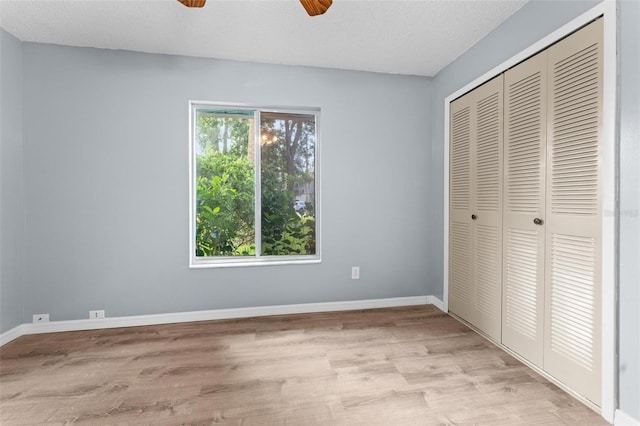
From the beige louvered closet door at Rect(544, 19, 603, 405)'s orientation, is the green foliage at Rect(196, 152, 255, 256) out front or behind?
out front

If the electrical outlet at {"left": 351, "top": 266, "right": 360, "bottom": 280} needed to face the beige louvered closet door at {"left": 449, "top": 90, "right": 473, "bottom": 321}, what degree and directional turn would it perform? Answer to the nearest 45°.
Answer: approximately 90° to its left

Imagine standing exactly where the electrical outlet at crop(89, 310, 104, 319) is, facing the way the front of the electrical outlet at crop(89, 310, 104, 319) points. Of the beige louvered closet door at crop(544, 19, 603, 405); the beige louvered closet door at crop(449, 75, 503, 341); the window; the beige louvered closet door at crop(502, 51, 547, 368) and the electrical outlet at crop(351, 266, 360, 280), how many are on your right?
0

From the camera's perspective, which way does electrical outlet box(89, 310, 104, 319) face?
toward the camera

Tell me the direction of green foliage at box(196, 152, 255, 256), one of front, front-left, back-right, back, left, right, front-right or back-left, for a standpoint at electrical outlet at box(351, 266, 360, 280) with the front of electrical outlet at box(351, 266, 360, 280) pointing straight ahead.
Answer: right

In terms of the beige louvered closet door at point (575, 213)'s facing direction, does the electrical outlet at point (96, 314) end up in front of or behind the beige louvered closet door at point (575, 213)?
in front

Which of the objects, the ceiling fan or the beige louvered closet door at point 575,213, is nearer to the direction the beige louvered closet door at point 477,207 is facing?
the ceiling fan

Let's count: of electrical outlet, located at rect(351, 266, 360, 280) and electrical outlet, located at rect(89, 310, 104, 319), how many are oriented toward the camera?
2

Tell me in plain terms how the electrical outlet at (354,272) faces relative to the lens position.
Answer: facing the viewer

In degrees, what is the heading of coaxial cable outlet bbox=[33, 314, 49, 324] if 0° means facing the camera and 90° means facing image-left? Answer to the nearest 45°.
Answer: approximately 0°

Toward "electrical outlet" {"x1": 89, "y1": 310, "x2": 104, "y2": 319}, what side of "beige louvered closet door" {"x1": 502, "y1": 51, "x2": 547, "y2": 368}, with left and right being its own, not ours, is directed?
front

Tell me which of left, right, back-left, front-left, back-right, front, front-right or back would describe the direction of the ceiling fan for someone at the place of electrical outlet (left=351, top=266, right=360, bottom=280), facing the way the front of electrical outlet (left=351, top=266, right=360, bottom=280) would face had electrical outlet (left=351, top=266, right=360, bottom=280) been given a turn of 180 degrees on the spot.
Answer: back

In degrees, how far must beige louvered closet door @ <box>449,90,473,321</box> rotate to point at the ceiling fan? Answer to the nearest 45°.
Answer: approximately 45° to its left

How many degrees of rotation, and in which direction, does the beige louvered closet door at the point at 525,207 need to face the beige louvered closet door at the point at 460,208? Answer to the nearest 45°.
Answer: approximately 90° to its right

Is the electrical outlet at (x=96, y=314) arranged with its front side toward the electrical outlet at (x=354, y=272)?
no

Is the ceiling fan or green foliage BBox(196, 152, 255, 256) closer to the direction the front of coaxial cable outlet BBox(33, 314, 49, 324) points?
the ceiling fan
